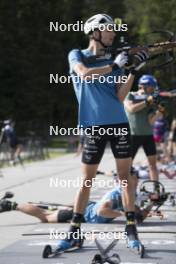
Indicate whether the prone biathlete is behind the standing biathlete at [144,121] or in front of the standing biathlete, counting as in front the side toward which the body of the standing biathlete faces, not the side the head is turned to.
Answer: in front

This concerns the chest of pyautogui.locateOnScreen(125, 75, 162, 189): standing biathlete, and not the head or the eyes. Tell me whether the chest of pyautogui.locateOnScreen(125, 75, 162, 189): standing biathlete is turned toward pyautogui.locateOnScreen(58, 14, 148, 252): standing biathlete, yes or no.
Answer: yes

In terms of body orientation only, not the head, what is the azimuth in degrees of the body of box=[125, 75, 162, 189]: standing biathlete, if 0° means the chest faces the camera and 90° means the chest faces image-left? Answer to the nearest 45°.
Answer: approximately 0°

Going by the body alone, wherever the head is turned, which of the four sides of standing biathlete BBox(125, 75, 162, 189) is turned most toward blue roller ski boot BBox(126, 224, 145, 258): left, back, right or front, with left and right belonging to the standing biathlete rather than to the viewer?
front
